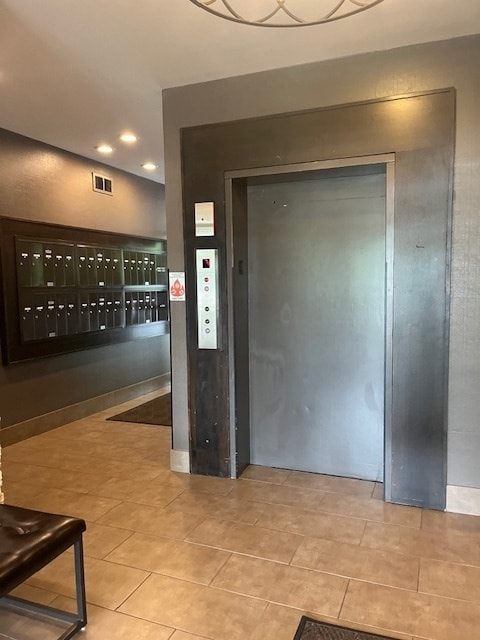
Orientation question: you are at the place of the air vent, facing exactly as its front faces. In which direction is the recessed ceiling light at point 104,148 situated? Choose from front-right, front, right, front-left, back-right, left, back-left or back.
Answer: front-right

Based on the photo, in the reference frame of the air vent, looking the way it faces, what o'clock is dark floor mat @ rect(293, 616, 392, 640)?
The dark floor mat is roughly at 1 o'clock from the air vent.

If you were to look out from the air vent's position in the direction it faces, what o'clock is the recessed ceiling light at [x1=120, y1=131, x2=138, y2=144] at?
The recessed ceiling light is roughly at 1 o'clock from the air vent.

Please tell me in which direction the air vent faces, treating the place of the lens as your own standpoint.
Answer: facing the viewer and to the right of the viewer
